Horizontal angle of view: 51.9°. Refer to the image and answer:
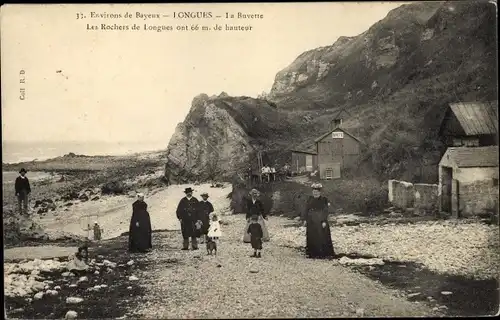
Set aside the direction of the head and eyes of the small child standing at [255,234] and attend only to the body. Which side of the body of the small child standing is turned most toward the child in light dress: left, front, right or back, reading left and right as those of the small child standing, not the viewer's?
right

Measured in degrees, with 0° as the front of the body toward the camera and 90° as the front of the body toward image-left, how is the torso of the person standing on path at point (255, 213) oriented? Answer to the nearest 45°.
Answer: approximately 0°

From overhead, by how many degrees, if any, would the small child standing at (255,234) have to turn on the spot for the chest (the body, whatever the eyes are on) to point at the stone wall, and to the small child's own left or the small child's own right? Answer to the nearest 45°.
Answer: approximately 90° to the small child's own left

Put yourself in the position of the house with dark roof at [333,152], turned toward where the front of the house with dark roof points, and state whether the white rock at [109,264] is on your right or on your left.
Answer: on your right

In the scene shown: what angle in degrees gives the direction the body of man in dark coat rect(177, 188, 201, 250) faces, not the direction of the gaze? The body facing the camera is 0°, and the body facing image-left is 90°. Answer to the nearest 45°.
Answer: approximately 0°

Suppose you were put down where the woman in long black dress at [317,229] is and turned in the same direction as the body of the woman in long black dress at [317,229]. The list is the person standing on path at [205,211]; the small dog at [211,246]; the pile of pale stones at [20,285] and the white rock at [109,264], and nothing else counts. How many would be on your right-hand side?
4
